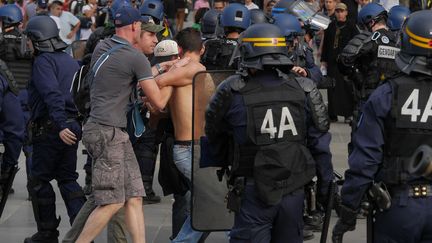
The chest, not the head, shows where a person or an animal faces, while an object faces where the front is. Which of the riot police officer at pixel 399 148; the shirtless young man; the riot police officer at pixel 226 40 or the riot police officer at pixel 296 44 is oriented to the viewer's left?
the riot police officer at pixel 296 44

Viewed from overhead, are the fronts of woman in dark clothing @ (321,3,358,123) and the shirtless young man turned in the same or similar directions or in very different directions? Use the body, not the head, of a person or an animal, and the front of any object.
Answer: very different directions

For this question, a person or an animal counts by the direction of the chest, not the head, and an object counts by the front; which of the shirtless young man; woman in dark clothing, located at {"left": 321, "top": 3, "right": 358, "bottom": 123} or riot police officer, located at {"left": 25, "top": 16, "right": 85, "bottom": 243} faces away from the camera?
the shirtless young man

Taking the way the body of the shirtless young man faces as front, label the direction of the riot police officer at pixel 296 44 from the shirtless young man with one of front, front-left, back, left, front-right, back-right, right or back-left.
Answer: front-right

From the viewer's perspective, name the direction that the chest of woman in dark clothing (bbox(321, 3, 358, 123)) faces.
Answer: toward the camera

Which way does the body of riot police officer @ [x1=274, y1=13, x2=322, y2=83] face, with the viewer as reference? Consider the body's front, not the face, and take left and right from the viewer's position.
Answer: facing to the left of the viewer

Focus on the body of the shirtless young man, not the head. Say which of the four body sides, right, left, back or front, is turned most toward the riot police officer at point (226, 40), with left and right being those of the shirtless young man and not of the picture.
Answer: front

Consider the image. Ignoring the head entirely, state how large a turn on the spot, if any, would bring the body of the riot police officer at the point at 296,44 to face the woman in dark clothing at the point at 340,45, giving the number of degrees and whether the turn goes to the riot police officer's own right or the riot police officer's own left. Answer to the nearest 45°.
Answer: approximately 90° to the riot police officer's own right

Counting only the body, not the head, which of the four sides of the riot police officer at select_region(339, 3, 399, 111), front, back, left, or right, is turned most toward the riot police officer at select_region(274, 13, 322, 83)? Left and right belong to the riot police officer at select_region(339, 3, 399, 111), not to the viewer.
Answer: left
